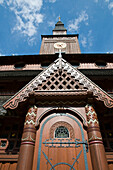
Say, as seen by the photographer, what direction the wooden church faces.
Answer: facing the viewer
